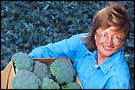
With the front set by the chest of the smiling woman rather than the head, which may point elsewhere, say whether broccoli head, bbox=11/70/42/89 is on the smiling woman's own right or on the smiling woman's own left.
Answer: on the smiling woman's own right

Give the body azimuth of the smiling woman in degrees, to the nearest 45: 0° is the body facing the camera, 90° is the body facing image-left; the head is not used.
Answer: approximately 0°

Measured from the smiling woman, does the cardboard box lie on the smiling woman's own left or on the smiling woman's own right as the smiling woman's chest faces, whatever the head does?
on the smiling woman's own right
